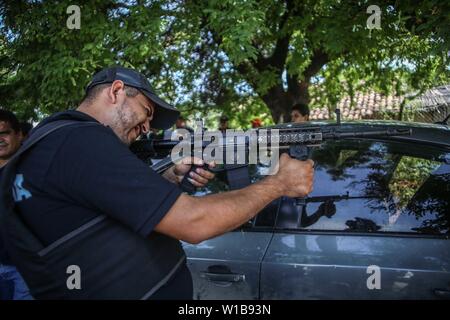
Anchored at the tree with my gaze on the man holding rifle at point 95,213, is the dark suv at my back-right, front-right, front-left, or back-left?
front-left

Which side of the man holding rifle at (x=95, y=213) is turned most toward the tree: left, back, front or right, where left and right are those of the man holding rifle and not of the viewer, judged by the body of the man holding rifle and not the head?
left

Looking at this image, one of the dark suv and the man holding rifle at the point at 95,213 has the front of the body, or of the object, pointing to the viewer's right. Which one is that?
the man holding rifle

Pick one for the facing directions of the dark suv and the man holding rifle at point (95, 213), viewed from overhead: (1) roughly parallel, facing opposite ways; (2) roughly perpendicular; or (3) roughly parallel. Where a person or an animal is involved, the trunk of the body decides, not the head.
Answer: roughly parallel, facing opposite ways

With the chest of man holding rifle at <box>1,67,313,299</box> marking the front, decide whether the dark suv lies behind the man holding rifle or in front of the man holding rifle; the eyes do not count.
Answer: in front

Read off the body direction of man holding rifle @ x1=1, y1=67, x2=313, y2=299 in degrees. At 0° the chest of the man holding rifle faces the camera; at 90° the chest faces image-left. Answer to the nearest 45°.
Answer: approximately 270°

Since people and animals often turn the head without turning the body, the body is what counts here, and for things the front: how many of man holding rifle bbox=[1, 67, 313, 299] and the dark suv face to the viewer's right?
1

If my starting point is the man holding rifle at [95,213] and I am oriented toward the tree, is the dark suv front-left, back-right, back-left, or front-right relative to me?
front-right

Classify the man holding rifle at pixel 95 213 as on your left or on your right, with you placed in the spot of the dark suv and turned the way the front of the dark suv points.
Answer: on your left

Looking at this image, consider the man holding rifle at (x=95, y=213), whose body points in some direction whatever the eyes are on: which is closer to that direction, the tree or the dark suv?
the dark suv

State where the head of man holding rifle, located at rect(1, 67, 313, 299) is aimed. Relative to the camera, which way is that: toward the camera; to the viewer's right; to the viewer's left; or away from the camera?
to the viewer's right

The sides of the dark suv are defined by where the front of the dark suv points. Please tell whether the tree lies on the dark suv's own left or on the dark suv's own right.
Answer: on the dark suv's own right
